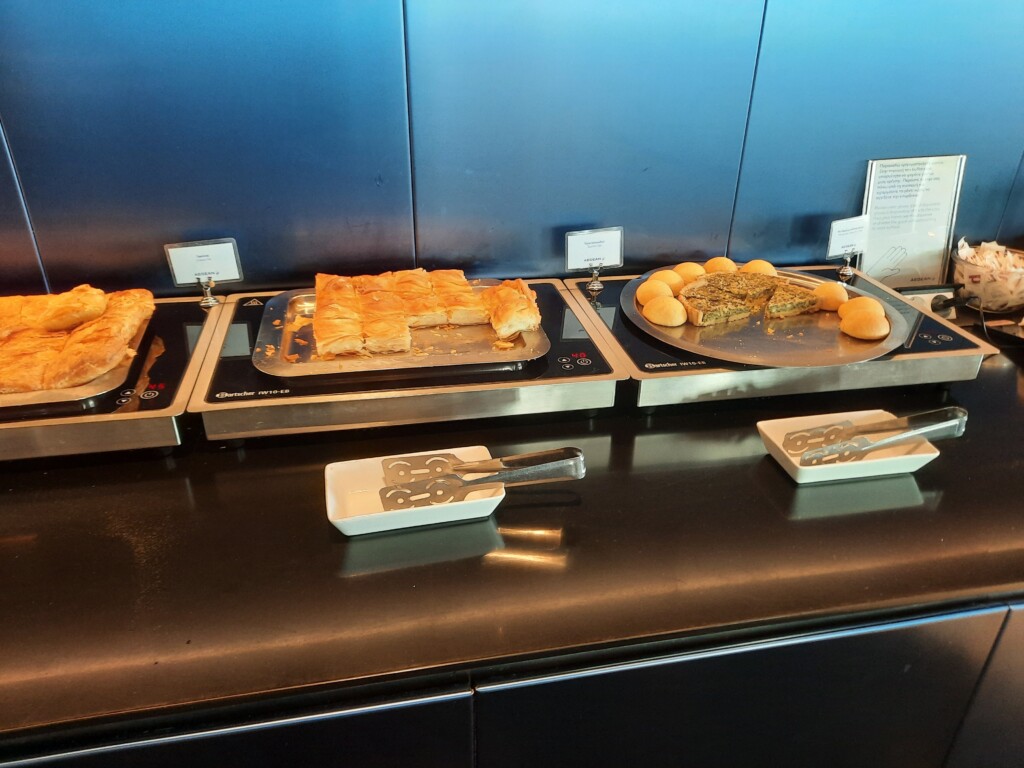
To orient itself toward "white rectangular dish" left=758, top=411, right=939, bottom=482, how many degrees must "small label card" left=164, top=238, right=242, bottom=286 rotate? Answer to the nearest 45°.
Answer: approximately 45° to its left

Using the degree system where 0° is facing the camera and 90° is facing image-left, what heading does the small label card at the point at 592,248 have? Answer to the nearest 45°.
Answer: approximately 0°

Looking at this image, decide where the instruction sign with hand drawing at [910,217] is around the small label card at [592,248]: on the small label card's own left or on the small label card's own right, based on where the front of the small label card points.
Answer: on the small label card's own left

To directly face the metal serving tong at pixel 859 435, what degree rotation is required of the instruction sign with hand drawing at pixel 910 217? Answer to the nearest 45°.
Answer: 0° — it already faces it

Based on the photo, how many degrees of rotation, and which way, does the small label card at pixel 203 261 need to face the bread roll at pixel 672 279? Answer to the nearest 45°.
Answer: approximately 90° to its left

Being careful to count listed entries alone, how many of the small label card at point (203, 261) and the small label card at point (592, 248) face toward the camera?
2

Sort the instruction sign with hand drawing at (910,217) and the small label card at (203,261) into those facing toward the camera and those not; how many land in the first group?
2
